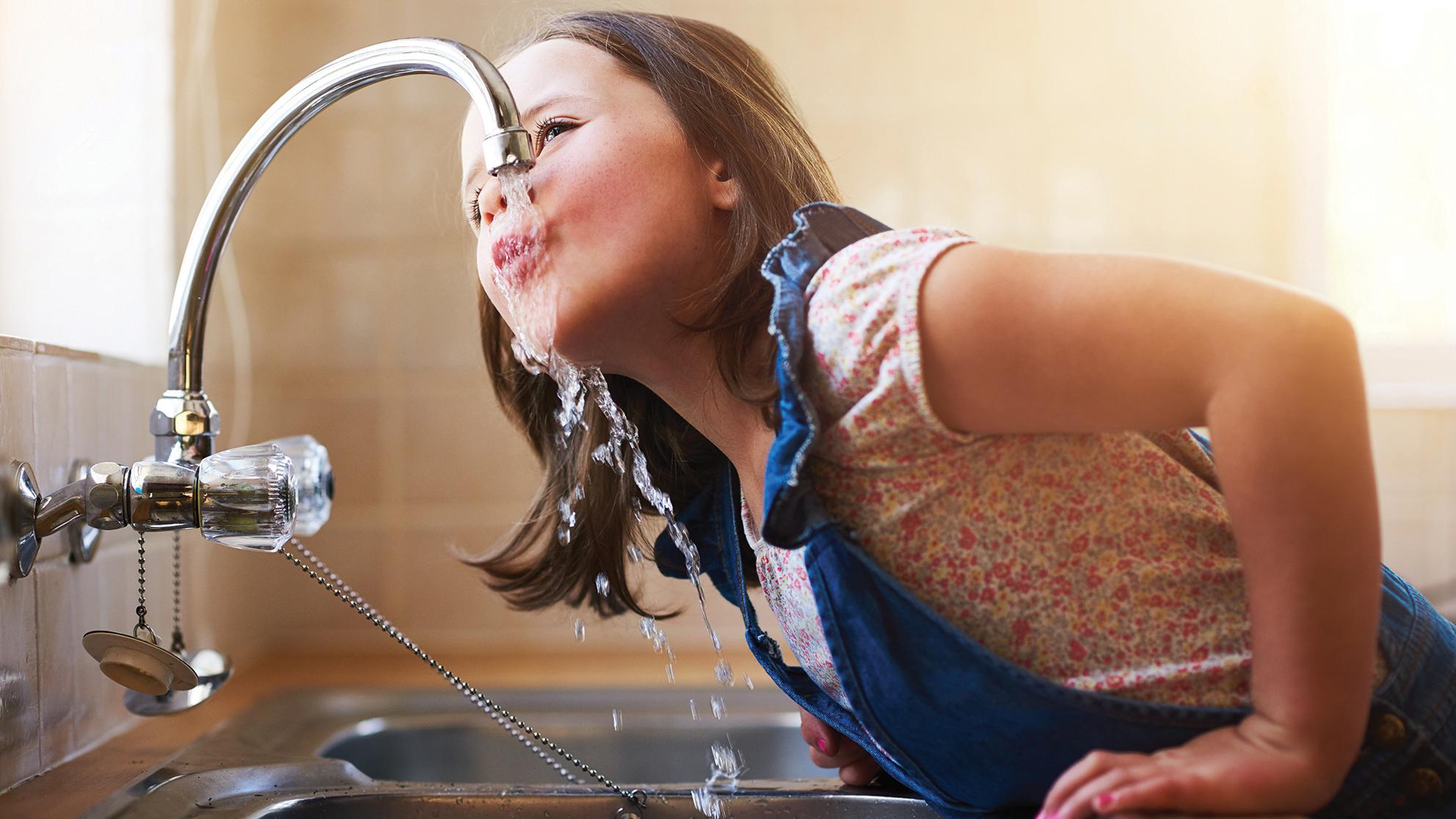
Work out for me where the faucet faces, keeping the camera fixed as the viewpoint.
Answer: facing to the right of the viewer
